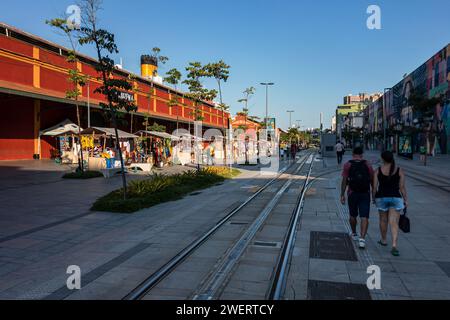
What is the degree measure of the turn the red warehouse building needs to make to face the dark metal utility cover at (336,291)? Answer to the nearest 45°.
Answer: approximately 45° to its right

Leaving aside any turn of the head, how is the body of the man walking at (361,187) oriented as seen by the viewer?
away from the camera

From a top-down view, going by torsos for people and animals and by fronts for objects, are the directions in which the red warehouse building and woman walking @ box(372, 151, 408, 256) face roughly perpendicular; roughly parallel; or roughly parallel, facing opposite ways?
roughly perpendicular

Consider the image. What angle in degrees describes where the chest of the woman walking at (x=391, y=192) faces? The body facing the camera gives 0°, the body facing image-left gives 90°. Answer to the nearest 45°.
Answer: approximately 180°

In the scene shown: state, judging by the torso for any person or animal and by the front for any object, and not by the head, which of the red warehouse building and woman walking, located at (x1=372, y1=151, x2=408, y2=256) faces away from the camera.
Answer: the woman walking

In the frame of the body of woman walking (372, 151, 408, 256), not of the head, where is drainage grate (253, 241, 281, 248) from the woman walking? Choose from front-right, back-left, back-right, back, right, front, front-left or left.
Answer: left

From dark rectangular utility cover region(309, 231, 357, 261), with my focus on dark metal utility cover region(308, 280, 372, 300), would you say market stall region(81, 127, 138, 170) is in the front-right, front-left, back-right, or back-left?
back-right

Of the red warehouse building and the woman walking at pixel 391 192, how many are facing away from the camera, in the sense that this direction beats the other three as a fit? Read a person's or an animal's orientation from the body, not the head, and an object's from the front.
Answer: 1

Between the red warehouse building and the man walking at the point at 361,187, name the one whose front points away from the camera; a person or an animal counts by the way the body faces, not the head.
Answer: the man walking

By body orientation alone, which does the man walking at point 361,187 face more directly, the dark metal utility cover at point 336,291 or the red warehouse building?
the red warehouse building

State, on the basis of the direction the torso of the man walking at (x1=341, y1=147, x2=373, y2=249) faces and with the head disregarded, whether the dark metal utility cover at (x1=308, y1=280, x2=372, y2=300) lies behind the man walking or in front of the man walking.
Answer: behind

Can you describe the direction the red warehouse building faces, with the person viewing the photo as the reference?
facing the viewer and to the right of the viewer
